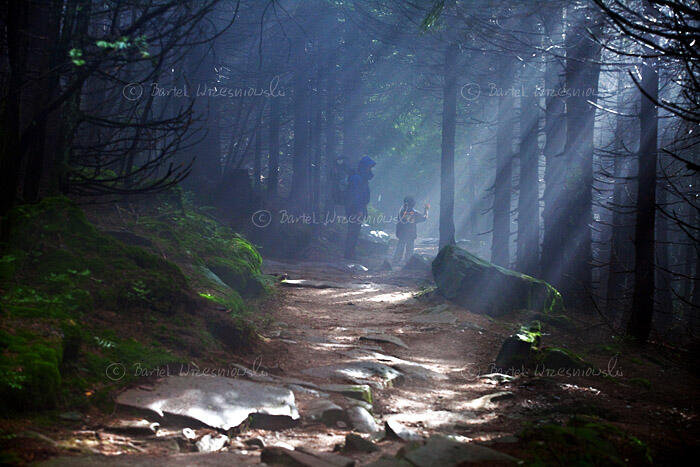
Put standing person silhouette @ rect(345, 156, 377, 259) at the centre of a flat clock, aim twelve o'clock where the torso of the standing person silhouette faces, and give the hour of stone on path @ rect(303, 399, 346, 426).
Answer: The stone on path is roughly at 3 o'clock from the standing person silhouette.

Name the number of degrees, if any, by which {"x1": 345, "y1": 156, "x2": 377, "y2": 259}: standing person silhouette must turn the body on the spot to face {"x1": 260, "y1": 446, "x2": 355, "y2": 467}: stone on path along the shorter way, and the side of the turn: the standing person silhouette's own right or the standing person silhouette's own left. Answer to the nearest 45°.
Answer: approximately 90° to the standing person silhouette's own right

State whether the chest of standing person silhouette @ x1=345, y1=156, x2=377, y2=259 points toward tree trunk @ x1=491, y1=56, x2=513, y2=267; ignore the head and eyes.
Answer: yes

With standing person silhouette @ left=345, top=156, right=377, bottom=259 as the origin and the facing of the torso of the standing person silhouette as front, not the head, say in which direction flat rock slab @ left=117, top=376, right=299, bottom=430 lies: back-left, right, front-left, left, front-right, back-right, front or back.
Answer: right

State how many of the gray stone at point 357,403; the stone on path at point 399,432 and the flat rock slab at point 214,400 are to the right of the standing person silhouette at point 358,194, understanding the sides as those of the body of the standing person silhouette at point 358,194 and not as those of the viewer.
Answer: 3

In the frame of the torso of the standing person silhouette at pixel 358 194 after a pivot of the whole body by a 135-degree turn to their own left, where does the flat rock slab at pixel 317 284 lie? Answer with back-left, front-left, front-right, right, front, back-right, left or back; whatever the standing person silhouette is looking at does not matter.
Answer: back-left

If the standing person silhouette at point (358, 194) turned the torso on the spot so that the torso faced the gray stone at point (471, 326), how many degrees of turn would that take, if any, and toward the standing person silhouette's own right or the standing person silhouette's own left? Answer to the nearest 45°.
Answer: approximately 90° to the standing person silhouette's own right

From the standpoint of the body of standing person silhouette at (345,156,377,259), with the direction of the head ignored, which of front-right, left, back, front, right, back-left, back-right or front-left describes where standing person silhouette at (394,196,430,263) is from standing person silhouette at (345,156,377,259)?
front-left

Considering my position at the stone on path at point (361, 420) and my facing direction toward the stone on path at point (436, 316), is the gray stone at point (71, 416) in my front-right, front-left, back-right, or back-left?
back-left

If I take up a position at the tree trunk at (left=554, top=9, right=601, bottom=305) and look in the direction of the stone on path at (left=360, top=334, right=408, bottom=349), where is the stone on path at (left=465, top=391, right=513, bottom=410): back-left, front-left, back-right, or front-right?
front-left

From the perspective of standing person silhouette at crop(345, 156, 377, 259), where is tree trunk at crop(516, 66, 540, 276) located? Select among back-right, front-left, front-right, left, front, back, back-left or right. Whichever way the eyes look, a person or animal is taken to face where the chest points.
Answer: front-right

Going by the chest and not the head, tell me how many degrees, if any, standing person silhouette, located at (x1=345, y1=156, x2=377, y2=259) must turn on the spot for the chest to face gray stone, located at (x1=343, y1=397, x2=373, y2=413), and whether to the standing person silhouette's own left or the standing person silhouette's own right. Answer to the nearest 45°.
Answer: approximately 90° to the standing person silhouette's own right

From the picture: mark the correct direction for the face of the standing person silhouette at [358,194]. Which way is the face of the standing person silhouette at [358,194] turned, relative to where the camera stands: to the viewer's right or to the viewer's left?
to the viewer's right

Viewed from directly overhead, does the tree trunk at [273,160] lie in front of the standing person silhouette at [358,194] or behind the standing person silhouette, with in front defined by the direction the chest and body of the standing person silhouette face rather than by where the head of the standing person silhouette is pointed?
behind

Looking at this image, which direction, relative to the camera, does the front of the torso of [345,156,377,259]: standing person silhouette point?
to the viewer's right

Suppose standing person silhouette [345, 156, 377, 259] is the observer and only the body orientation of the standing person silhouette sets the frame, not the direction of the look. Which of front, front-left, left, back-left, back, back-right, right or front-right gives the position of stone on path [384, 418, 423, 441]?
right

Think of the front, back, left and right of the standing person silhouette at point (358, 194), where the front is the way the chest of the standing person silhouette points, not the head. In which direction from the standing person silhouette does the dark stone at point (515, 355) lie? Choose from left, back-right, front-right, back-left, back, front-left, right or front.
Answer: right

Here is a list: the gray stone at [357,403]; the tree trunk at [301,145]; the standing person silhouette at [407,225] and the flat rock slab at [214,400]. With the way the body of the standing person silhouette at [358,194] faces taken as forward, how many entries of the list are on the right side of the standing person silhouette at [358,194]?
2

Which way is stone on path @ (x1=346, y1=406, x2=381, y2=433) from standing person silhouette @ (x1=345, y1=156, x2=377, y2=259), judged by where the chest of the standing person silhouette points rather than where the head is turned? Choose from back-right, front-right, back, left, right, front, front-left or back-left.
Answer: right

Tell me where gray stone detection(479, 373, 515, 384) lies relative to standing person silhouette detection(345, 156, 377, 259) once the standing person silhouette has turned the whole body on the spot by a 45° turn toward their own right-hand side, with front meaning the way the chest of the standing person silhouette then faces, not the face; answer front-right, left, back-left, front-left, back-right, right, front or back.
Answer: front-right
